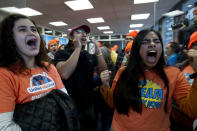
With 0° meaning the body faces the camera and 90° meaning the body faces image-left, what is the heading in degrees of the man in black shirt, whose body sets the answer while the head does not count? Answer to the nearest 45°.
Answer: approximately 315°
